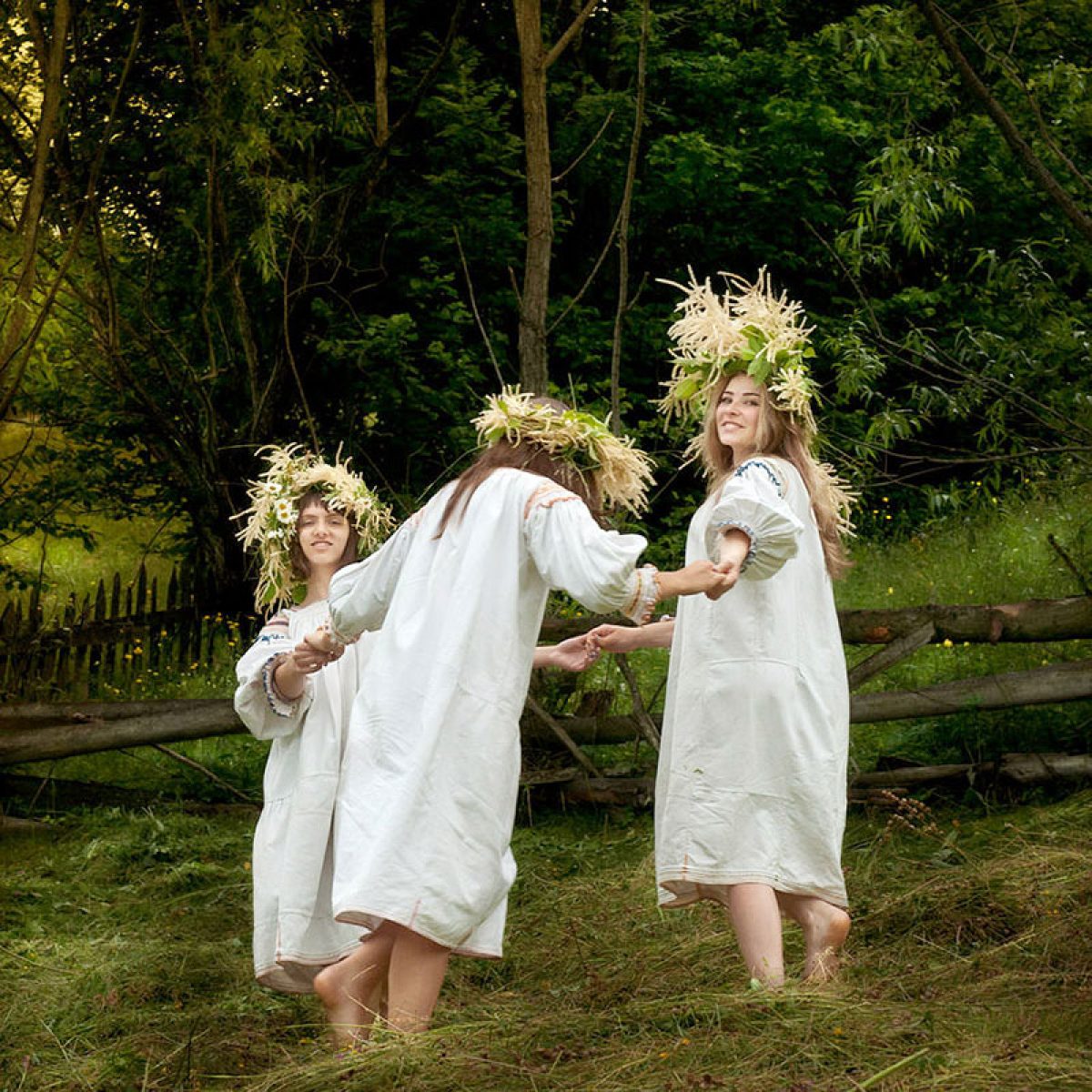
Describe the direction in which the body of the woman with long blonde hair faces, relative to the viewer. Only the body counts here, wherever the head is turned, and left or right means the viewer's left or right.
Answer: facing to the left of the viewer

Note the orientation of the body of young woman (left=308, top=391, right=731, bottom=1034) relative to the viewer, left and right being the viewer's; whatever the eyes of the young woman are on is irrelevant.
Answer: facing away from the viewer and to the right of the viewer

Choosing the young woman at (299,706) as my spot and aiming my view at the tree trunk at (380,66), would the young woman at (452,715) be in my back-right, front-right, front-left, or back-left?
back-right

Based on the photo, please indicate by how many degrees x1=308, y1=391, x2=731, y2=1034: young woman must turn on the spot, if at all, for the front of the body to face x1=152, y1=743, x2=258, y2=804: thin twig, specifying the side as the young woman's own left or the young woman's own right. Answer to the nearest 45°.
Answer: approximately 45° to the young woman's own left

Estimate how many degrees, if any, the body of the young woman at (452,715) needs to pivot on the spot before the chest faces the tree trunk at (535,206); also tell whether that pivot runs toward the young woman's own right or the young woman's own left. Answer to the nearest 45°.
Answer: approximately 45° to the young woman's own left

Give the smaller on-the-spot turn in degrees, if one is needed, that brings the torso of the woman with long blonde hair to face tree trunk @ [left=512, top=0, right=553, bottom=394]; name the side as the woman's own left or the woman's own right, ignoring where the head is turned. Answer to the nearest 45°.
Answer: approximately 90° to the woman's own right

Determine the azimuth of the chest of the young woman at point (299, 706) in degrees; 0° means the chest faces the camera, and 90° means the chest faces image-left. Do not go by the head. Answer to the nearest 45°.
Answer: approximately 315°

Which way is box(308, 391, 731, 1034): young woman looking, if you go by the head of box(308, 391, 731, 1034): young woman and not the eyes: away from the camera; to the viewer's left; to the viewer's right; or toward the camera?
away from the camera
